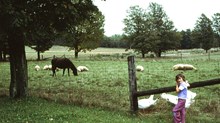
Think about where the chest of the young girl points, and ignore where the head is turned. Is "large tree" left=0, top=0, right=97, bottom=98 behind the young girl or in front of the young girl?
in front

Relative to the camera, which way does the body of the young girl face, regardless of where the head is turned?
to the viewer's left
